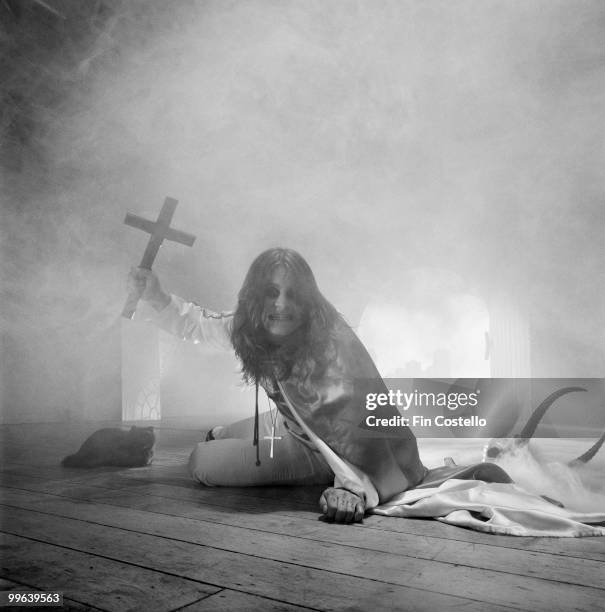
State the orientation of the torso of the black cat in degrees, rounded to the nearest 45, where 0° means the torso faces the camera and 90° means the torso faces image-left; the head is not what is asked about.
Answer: approximately 270°
